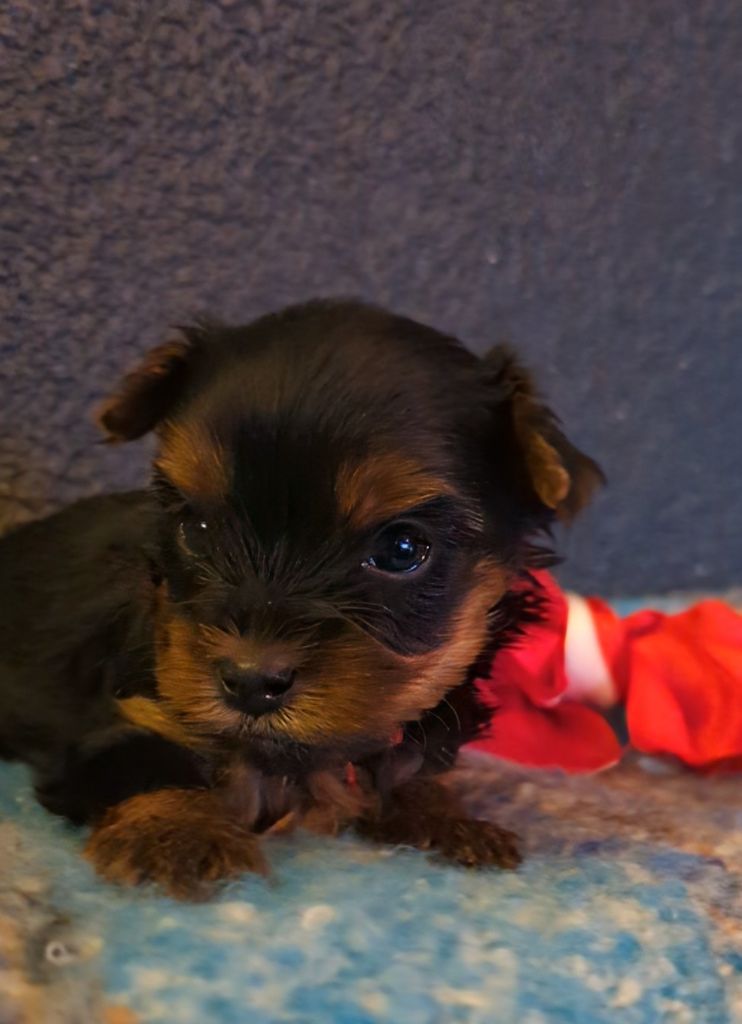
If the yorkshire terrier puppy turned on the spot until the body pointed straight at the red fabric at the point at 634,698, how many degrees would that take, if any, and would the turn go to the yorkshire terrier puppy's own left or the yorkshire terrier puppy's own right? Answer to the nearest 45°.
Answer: approximately 90° to the yorkshire terrier puppy's own left

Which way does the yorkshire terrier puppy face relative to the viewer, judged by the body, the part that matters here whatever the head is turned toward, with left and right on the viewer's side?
facing the viewer and to the right of the viewer

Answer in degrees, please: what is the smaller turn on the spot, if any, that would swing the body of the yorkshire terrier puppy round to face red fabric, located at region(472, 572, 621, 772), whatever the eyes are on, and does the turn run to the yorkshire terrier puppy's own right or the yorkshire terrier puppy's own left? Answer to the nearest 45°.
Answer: approximately 90° to the yorkshire terrier puppy's own left
